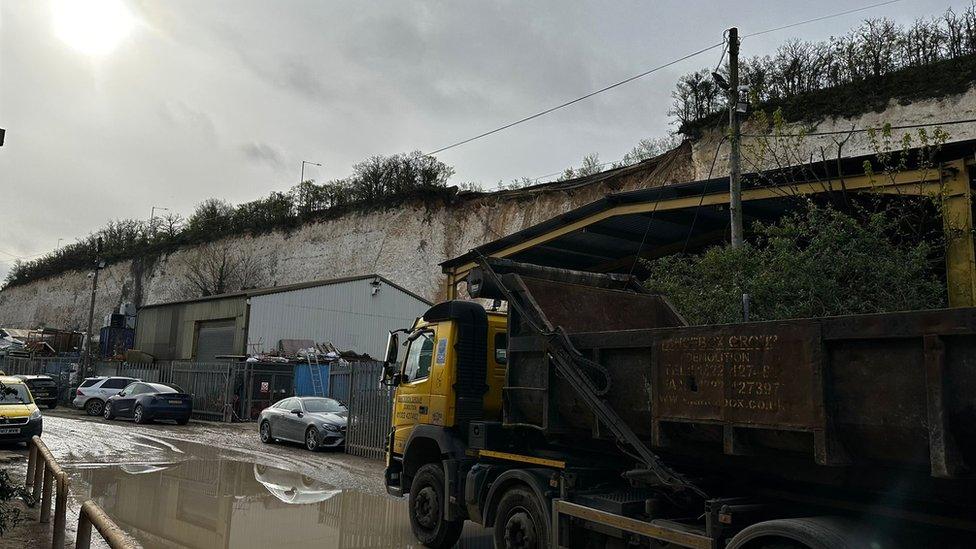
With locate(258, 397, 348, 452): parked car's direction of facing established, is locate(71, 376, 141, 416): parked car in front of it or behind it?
behind

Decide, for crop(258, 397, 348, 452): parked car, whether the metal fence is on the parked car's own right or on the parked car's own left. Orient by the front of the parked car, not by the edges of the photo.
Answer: on the parked car's own left

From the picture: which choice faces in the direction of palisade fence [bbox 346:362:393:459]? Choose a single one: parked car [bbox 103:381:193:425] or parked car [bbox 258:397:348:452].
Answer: parked car [bbox 258:397:348:452]

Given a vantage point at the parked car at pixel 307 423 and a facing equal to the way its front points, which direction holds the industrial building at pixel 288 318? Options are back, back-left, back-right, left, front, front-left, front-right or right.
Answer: back-left

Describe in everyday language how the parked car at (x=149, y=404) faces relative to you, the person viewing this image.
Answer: facing away from the viewer and to the left of the viewer

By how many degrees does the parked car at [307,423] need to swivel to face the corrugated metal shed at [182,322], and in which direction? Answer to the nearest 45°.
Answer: approximately 135° to its left

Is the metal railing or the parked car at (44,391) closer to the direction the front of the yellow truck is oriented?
the parked car

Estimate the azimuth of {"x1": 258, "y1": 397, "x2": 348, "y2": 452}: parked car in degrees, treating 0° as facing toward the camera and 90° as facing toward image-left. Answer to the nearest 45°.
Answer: approximately 315°

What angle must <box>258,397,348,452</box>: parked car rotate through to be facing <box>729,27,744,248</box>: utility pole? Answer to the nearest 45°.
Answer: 0° — it already faces it

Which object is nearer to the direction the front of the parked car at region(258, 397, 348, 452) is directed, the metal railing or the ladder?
the metal railing

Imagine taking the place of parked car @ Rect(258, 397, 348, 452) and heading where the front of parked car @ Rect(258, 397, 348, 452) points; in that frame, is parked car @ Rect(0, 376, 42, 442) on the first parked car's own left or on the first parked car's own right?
on the first parked car's own right

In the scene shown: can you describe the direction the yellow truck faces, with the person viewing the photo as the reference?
facing away from the viewer and to the left of the viewer

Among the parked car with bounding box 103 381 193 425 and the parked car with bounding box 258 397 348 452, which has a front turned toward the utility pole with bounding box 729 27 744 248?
the parked car with bounding box 258 397 348 452
